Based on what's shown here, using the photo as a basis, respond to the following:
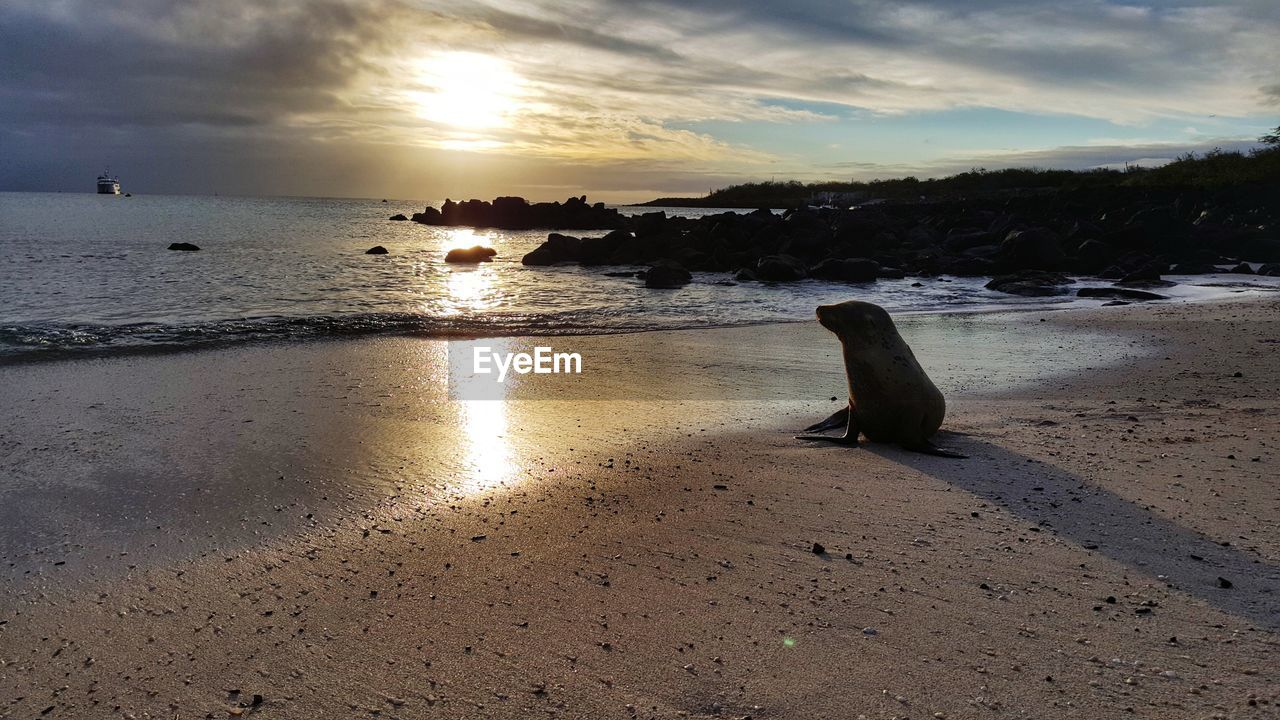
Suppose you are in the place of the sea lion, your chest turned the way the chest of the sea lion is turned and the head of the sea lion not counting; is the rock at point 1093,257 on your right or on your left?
on your right

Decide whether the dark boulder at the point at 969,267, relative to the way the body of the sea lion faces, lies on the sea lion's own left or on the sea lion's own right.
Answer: on the sea lion's own right

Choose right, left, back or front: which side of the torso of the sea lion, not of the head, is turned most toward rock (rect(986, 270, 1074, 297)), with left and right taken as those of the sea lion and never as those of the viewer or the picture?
right

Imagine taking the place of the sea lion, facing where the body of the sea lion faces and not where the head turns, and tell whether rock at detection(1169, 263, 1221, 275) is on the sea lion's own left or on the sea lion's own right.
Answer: on the sea lion's own right

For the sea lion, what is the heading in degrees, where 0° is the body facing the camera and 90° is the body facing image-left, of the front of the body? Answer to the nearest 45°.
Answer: approximately 90°

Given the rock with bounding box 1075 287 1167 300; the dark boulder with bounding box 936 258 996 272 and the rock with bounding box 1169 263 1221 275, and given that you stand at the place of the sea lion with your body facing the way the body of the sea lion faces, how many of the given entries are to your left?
0

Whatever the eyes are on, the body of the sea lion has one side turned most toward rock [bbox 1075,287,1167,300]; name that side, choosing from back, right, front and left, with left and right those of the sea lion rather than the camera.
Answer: right
